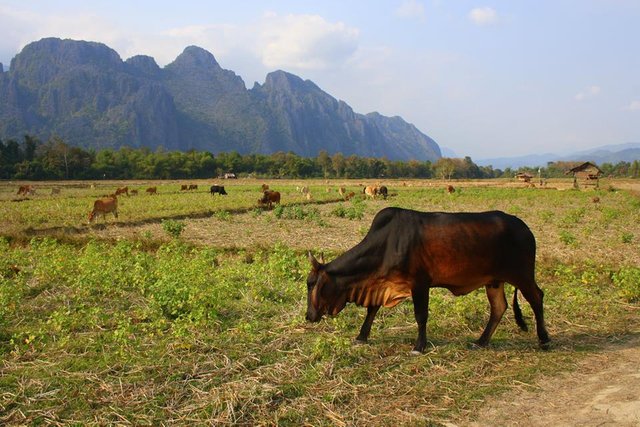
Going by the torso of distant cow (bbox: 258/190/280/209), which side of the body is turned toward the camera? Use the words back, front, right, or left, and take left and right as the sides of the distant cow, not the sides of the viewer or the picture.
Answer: left

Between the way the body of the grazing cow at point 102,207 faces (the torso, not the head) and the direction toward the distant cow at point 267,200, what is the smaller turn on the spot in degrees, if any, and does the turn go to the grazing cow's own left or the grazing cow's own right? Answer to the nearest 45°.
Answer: approximately 135° to the grazing cow's own right

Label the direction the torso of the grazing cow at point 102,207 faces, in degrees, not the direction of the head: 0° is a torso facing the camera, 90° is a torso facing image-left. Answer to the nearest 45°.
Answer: approximately 90°

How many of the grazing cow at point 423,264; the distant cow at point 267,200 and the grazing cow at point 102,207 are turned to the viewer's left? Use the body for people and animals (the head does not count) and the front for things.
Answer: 3

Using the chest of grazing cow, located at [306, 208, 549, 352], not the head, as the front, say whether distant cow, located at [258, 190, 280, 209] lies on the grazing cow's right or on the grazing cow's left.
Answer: on the grazing cow's right

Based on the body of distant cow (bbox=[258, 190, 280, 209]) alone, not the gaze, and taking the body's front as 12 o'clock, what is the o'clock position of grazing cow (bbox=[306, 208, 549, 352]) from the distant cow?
The grazing cow is roughly at 9 o'clock from the distant cow.

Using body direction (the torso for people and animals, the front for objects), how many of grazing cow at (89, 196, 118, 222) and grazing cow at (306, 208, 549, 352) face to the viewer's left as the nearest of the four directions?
2

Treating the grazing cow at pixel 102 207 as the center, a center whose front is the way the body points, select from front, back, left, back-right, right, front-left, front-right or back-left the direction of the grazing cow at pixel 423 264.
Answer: left

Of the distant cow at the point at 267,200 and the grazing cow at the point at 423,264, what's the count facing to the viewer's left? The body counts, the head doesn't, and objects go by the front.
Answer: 2

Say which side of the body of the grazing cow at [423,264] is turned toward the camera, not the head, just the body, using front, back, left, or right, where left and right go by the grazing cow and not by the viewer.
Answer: left

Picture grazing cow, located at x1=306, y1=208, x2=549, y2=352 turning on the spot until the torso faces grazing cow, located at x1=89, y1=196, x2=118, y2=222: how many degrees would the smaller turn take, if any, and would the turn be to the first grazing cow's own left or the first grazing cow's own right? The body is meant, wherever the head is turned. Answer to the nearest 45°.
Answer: approximately 45° to the first grazing cow's own right
